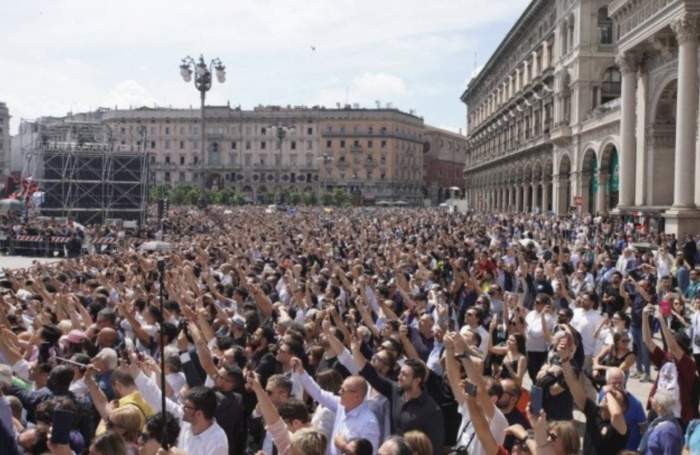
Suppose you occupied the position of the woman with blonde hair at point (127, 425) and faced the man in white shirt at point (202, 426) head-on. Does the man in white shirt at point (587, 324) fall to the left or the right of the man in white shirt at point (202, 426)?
left

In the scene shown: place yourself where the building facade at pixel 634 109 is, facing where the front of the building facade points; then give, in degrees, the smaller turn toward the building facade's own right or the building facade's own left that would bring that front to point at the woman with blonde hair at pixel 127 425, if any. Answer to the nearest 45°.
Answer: approximately 45° to the building facade's own left

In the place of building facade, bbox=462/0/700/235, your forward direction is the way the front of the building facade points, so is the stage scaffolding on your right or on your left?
on your right

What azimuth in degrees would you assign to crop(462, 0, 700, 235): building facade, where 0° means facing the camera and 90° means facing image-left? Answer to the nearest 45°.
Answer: approximately 45°
